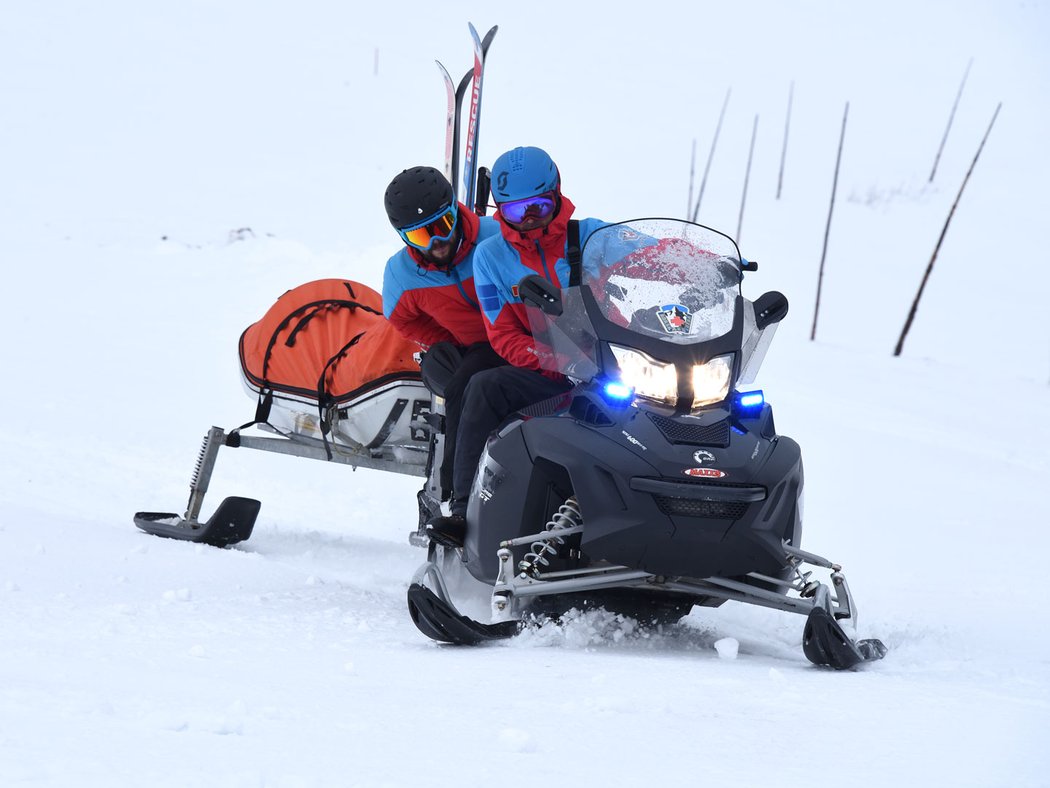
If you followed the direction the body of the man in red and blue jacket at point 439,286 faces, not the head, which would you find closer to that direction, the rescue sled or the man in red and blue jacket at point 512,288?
the man in red and blue jacket

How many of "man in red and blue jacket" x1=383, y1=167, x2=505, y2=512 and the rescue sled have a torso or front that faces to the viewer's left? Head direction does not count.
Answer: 0

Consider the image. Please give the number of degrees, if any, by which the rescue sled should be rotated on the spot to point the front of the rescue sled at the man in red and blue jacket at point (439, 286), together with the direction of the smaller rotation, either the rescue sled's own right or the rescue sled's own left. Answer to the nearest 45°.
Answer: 0° — it already faces them

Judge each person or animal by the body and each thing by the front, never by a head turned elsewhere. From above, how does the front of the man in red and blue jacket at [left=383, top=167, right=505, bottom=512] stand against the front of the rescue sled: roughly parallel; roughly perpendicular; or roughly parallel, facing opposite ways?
roughly parallel

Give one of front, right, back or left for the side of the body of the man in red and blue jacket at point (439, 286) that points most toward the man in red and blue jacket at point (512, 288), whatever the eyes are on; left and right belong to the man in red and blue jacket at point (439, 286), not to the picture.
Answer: front

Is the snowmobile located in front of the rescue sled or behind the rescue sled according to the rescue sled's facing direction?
in front

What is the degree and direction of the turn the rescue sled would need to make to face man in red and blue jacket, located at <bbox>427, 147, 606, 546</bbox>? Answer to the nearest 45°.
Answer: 0° — it already faces them

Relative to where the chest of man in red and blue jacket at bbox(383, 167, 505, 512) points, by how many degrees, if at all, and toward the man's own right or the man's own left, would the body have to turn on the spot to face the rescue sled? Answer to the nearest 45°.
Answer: approximately 180°
